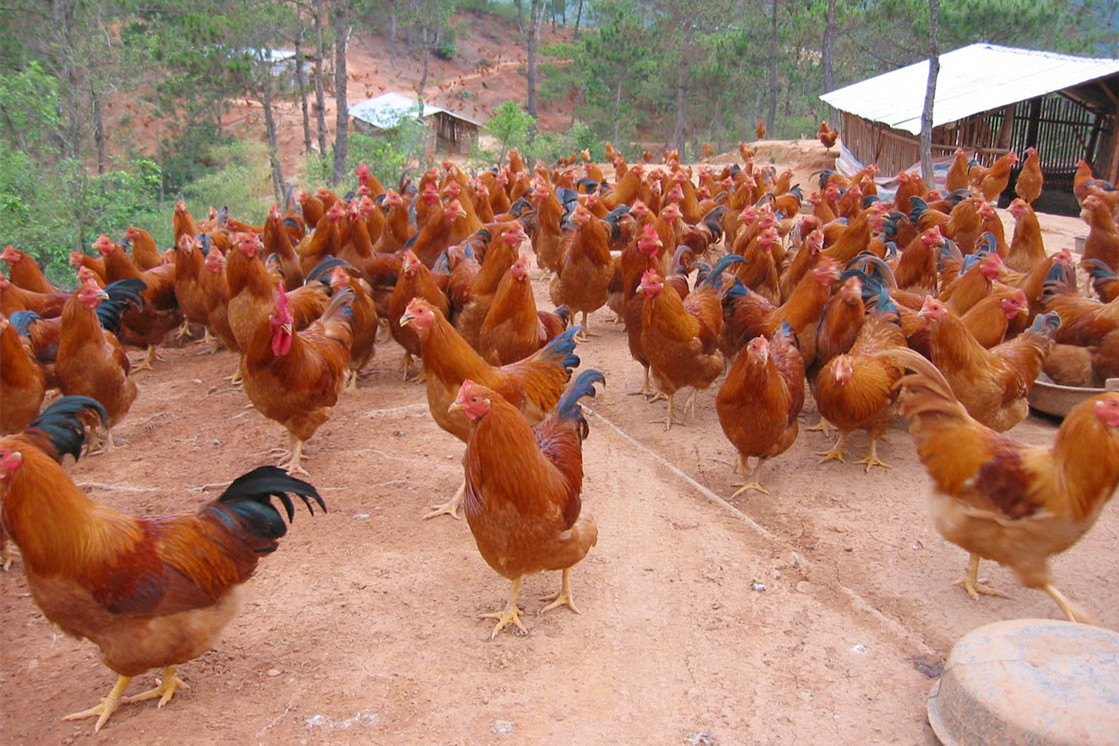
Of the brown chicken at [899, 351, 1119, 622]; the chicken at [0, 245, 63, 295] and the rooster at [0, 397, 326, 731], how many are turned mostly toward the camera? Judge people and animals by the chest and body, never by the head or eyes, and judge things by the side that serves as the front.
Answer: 0

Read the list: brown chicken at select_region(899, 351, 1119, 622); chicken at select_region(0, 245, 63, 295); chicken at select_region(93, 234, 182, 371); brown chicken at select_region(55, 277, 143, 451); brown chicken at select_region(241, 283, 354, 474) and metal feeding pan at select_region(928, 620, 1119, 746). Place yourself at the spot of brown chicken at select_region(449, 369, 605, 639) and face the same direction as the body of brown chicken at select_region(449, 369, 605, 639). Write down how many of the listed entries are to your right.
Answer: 4

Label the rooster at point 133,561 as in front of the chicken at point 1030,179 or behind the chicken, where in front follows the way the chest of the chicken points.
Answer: in front

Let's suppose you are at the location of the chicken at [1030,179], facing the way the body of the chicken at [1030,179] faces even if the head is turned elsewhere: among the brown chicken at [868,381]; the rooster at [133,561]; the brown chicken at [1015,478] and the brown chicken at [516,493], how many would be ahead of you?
4

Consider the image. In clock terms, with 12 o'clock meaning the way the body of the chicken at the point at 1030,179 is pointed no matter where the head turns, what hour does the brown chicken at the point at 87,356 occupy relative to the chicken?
The brown chicken is roughly at 1 o'clock from the chicken.

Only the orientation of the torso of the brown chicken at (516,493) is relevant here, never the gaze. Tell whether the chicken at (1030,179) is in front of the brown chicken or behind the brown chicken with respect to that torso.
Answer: behind

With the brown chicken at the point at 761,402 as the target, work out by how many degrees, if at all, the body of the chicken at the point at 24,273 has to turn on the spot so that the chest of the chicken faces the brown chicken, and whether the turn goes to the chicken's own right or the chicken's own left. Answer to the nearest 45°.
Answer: approximately 135° to the chicken's own left

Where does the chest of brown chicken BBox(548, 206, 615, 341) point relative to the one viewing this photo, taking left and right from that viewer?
facing the viewer

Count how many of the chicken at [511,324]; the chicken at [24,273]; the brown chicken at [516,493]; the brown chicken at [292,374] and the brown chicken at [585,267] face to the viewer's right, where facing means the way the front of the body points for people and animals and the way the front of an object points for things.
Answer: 0

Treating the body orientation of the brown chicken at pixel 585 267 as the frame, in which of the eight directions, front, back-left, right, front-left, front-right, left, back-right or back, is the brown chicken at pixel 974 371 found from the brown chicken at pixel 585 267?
front-left

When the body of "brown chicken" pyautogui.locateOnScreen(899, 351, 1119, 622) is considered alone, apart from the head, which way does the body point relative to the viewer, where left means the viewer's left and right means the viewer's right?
facing to the right of the viewer

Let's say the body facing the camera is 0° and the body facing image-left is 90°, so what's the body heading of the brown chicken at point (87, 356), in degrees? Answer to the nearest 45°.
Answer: approximately 45°

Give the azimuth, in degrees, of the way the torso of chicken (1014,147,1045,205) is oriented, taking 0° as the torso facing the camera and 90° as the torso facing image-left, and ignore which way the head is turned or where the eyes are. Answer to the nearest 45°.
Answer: approximately 0°

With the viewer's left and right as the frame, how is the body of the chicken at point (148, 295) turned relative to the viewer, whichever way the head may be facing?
facing to the left of the viewer

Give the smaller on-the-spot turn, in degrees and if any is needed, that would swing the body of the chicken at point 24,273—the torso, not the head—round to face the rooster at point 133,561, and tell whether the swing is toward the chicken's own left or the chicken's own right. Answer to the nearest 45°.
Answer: approximately 90° to the chicken's own left

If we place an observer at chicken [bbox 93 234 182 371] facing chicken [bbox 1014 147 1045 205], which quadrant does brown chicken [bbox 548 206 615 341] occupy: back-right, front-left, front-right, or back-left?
front-right
